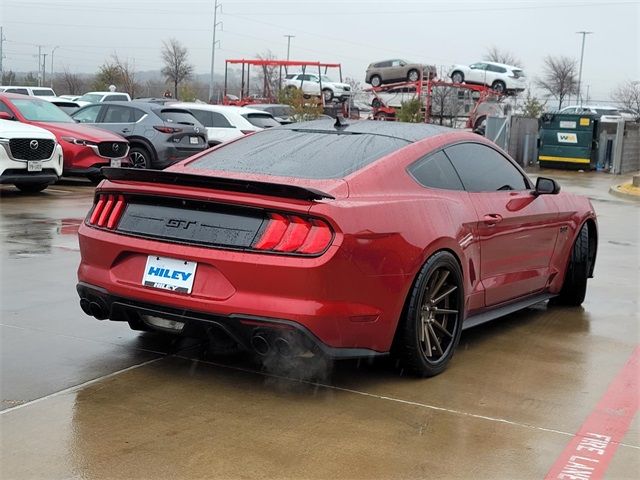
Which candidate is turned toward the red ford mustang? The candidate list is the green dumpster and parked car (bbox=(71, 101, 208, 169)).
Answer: the green dumpster

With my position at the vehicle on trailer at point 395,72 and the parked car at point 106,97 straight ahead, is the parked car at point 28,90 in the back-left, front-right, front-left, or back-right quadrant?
front-right

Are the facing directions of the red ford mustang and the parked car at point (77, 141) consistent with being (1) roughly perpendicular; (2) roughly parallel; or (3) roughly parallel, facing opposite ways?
roughly perpendicular

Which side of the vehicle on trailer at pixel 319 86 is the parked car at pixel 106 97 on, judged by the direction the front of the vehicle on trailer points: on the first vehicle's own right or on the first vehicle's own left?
on the first vehicle's own right

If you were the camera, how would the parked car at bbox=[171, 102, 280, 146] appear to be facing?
facing away from the viewer and to the left of the viewer

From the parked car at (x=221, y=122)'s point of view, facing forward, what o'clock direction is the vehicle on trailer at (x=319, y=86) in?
The vehicle on trailer is roughly at 2 o'clock from the parked car.

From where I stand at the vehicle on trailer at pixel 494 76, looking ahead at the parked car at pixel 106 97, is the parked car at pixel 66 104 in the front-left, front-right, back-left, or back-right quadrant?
front-left

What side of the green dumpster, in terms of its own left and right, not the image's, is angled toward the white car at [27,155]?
front

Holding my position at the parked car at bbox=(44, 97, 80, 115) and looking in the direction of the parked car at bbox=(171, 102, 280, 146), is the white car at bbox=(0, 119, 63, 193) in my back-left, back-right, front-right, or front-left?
front-right

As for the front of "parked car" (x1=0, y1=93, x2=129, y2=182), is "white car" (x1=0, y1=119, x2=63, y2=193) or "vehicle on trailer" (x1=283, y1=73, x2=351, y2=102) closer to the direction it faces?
the white car
